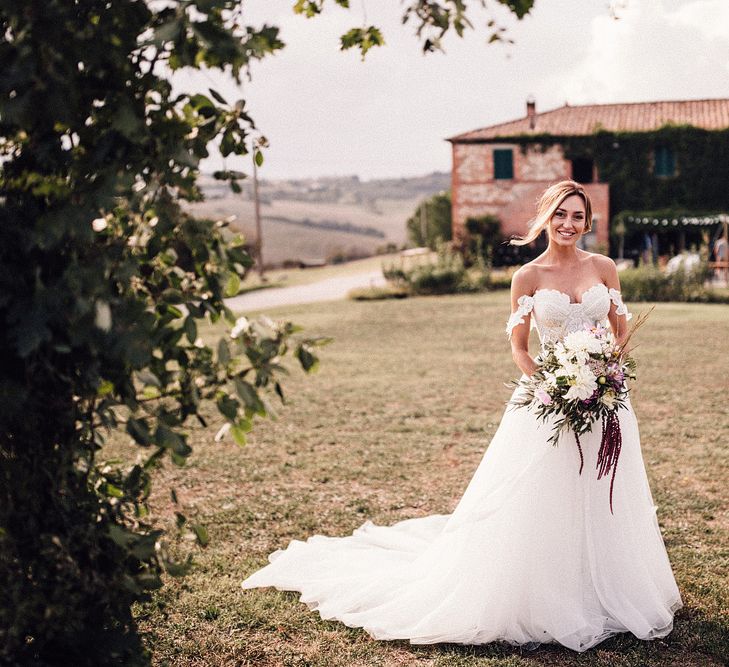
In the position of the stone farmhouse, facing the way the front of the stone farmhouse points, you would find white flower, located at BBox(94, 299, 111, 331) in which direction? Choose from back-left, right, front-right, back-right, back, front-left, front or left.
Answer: front

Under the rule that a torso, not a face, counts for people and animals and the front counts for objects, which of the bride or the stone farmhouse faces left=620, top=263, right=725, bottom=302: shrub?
the stone farmhouse

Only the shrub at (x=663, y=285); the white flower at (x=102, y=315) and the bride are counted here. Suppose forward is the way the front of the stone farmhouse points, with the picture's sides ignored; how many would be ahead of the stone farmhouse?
3

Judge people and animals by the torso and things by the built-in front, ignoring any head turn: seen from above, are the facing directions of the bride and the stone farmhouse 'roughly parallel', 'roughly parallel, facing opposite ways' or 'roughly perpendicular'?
roughly parallel

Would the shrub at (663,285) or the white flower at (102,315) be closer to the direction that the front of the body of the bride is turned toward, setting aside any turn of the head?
the white flower

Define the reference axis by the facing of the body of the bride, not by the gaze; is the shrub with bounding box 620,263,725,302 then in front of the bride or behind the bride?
behind

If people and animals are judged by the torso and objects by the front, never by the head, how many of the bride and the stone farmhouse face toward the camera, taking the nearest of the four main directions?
2

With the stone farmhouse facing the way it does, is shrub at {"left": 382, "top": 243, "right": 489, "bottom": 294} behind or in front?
in front

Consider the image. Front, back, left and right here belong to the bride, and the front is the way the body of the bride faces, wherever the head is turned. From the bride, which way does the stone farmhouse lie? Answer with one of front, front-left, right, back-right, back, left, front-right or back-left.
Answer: back

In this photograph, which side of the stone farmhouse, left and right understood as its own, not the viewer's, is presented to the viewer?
front

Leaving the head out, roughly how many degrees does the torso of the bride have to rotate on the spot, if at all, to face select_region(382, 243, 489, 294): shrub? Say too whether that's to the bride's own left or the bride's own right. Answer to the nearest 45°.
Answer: approximately 180°

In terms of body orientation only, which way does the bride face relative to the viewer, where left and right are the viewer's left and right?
facing the viewer

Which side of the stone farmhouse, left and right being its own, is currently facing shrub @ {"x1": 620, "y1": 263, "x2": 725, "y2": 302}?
front

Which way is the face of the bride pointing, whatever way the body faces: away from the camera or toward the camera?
toward the camera
